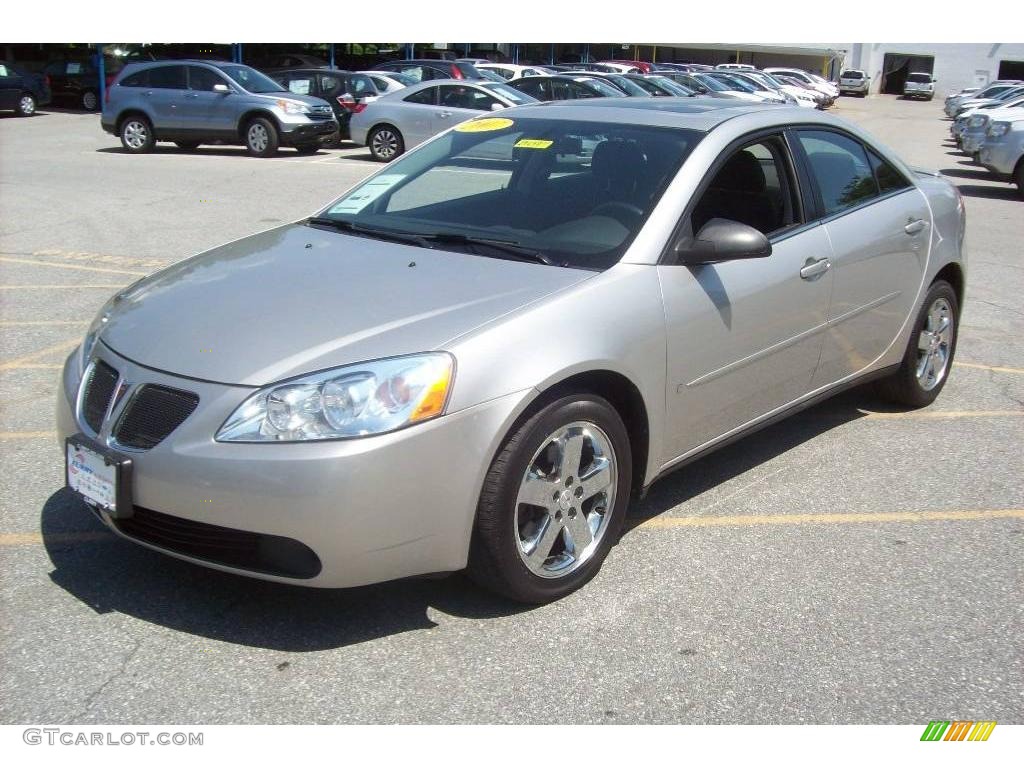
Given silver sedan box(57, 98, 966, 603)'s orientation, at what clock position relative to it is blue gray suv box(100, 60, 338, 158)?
The blue gray suv is roughly at 4 o'clock from the silver sedan.

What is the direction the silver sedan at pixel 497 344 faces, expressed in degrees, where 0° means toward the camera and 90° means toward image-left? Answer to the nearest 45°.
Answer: approximately 45°

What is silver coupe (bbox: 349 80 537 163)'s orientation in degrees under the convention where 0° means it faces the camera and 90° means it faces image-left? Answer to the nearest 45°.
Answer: approximately 315°

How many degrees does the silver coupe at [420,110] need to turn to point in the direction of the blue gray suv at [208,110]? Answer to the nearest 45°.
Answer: approximately 135° to its right

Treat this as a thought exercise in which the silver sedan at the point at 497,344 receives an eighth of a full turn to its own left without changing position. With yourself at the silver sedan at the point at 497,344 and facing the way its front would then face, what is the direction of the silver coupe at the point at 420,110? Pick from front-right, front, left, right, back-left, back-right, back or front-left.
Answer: back

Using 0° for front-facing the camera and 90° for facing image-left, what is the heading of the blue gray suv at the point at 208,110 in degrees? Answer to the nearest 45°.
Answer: approximately 315°

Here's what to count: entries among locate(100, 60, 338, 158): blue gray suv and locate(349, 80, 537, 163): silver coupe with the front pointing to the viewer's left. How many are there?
0

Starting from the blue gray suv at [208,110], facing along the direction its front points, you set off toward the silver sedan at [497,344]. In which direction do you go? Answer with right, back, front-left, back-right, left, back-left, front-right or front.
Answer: front-right
